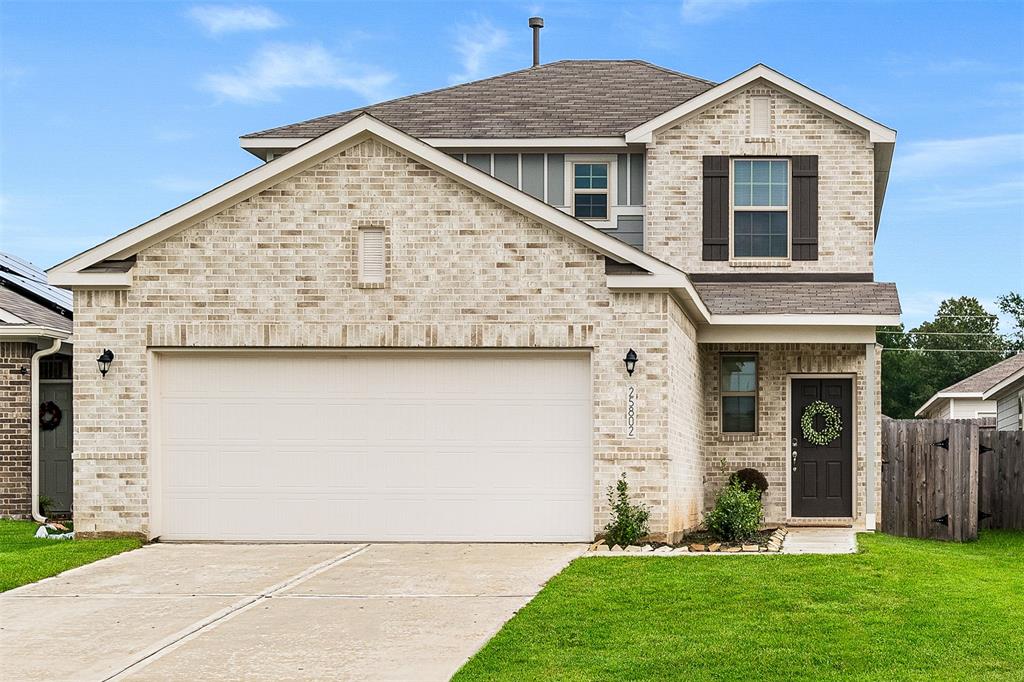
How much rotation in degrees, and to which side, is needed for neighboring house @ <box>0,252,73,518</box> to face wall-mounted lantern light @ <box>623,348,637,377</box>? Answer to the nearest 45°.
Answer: approximately 45° to its left

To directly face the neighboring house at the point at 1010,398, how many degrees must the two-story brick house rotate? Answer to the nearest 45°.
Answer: approximately 135° to its left

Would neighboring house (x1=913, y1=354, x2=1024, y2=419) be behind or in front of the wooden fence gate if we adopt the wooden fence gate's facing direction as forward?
behind

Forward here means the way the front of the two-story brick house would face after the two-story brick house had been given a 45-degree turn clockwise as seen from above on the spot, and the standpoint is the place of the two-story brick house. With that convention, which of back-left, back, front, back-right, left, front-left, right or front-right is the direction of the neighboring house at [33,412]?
right

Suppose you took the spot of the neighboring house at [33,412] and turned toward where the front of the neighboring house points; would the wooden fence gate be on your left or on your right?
on your left

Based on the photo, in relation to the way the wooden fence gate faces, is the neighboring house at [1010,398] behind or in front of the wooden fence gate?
behind
